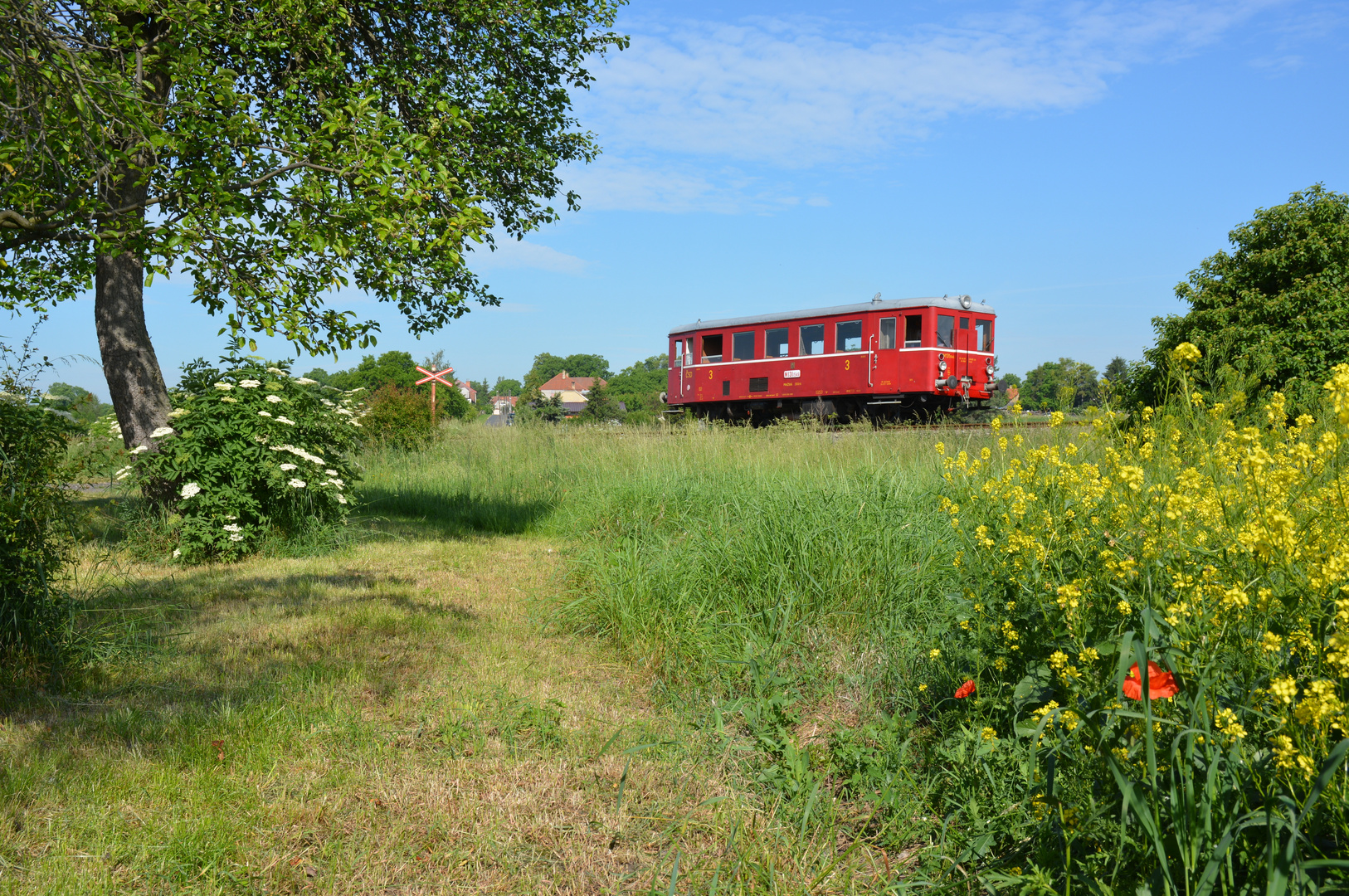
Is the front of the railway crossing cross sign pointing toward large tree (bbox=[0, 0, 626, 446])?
yes

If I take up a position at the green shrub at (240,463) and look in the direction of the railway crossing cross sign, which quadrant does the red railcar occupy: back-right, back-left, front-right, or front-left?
front-right

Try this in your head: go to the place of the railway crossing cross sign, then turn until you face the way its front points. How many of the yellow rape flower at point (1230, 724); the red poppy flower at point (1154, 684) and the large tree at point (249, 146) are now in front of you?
3

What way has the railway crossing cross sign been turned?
toward the camera

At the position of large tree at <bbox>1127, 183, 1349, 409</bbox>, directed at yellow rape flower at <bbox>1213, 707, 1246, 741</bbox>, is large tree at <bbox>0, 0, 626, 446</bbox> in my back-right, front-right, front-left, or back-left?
front-right

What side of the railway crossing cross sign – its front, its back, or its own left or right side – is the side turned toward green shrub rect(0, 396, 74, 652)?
front

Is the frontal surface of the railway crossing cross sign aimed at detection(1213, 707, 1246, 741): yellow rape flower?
yes

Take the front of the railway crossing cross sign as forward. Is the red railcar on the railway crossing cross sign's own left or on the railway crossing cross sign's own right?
on the railway crossing cross sign's own left

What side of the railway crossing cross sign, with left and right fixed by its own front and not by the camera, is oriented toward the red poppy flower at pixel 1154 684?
front

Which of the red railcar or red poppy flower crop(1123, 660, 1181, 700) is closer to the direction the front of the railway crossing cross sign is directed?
the red poppy flower

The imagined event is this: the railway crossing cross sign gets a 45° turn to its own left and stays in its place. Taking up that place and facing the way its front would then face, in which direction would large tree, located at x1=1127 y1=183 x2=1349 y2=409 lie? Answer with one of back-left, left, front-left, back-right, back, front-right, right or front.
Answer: front

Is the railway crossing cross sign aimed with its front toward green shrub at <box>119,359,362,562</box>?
yes

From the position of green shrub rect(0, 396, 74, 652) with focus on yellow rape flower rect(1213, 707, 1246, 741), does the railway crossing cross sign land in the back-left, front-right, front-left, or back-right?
back-left

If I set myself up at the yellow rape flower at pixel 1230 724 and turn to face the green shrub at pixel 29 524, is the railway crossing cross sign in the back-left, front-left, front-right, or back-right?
front-right

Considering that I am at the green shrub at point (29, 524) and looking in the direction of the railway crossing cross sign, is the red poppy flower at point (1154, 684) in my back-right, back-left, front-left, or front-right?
back-right

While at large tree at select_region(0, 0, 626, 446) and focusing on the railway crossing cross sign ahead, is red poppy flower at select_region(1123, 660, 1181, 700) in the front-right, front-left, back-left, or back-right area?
back-right
